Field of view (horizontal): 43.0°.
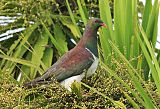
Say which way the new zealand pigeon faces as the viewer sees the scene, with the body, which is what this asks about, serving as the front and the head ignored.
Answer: to the viewer's right
